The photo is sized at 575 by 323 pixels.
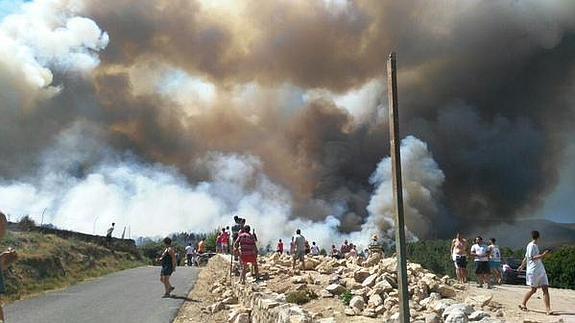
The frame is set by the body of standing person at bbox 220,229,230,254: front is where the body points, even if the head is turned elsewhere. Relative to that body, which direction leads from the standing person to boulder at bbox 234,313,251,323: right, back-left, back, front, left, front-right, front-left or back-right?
back

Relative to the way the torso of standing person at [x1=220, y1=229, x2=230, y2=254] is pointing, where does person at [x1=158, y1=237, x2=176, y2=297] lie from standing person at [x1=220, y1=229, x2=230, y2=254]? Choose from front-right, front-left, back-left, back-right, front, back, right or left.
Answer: back

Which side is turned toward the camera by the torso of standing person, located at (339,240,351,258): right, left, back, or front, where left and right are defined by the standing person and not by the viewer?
back

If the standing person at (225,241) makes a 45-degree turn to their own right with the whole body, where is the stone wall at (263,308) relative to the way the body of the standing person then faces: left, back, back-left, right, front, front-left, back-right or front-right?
back-right

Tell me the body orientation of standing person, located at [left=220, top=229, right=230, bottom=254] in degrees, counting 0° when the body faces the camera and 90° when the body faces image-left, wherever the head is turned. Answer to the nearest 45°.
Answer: approximately 180°

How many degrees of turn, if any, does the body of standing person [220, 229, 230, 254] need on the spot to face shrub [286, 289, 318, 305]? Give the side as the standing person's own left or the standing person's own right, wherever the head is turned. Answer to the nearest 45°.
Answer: approximately 180°

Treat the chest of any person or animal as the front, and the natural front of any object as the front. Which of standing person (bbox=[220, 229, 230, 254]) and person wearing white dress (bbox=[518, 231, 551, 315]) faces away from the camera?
the standing person
